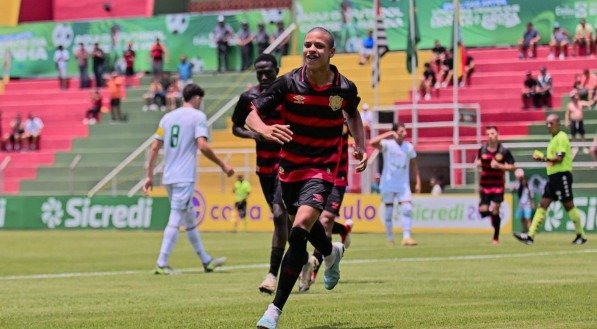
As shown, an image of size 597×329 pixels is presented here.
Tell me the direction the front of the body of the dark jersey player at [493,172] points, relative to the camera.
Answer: toward the camera

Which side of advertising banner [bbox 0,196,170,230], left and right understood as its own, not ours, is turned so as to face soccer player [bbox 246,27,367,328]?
front

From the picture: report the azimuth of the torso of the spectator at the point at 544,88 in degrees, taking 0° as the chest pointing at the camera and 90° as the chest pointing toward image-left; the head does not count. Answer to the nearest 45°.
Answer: approximately 0°

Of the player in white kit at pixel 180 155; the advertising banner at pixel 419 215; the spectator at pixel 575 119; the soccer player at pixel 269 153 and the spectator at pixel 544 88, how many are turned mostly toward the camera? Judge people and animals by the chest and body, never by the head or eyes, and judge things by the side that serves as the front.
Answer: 4

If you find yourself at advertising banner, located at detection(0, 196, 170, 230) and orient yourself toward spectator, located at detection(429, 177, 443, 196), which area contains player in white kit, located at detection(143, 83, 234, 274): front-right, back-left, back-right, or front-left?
front-right

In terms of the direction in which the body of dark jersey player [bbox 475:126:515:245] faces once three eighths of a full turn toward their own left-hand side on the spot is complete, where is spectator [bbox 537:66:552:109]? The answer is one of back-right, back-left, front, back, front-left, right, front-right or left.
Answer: front-left

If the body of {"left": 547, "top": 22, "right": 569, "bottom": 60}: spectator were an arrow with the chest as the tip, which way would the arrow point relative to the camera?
toward the camera

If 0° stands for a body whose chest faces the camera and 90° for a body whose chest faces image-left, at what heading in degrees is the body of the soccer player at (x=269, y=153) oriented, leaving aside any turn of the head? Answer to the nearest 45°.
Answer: approximately 0°

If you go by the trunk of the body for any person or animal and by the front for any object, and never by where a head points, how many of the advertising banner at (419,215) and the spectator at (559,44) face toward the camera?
2

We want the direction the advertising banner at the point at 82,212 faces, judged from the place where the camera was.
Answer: facing the viewer

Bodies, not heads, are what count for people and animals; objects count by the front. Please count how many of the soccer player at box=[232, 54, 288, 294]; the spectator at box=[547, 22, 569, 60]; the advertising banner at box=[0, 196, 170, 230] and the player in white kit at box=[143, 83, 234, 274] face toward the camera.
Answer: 3

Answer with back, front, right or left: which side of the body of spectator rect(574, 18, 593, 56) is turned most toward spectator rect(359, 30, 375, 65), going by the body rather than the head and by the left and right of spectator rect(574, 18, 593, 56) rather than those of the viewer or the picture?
right

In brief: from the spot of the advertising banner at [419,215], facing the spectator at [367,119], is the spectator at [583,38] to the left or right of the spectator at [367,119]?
right

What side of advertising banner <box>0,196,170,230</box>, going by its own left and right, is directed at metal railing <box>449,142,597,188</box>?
left

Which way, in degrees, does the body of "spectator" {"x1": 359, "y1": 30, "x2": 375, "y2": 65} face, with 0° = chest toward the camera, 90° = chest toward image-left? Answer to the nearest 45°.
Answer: approximately 45°

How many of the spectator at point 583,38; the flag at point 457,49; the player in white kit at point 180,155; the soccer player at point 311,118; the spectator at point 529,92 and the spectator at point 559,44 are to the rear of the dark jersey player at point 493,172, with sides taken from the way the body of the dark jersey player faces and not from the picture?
4
